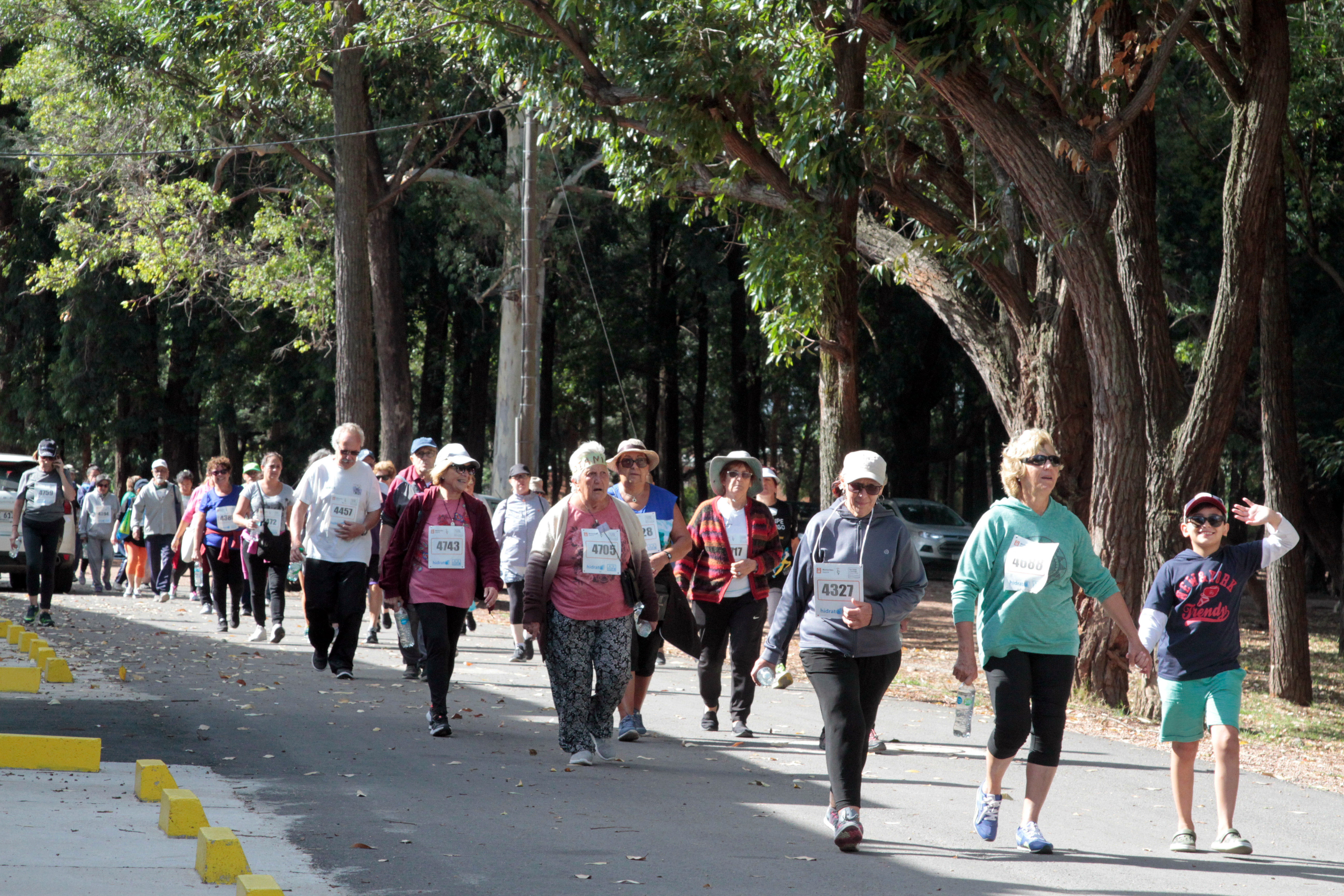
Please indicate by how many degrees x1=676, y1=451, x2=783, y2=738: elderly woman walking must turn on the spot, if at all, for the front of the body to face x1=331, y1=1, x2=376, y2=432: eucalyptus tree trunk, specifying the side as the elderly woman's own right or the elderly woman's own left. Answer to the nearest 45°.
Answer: approximately 135° to the elderly woman's own right

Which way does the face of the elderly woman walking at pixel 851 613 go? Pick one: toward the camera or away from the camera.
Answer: toward the camera

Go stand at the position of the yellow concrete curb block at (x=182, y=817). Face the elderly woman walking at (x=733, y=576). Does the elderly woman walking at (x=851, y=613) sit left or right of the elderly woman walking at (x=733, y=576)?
right

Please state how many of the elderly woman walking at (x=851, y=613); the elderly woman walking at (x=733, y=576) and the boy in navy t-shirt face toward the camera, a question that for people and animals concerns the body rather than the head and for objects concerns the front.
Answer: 3

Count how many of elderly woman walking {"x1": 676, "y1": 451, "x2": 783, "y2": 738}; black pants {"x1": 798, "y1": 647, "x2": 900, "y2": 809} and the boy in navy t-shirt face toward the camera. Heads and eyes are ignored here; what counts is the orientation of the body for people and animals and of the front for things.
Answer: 3

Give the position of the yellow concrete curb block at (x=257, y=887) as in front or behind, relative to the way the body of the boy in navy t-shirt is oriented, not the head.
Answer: in front

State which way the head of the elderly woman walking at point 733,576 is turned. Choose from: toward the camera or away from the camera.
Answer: toward the camera

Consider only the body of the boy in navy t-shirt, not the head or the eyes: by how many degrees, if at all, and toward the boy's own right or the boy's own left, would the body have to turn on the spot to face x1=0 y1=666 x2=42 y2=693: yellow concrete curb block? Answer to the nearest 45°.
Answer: approximately 90° to the boy's own right

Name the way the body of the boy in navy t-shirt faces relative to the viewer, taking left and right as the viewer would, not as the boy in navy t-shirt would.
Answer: facing the viewer

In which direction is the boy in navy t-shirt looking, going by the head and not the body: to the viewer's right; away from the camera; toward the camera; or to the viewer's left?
toward the camera

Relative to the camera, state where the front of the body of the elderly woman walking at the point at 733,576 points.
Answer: toward the camera

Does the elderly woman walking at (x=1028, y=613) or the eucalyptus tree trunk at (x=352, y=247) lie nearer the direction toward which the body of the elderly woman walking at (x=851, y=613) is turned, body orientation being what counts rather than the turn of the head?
the elderly woman walking

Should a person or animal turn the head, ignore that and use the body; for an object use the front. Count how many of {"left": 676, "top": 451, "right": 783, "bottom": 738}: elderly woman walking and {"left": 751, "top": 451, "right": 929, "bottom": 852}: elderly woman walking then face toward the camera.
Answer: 2

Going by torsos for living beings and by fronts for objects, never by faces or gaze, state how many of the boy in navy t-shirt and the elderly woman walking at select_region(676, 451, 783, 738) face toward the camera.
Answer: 2

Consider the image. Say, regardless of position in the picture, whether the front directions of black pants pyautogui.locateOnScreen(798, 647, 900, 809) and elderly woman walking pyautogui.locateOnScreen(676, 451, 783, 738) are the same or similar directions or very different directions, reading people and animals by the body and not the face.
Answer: same or similar directions

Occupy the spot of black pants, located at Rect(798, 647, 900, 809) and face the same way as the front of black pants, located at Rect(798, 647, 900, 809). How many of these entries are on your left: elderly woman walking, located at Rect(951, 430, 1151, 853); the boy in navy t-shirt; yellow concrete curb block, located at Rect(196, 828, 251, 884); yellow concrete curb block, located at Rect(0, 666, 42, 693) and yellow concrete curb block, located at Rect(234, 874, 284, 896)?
2

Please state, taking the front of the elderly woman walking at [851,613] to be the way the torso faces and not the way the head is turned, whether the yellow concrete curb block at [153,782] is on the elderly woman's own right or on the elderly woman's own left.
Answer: on the elderly woman's own right

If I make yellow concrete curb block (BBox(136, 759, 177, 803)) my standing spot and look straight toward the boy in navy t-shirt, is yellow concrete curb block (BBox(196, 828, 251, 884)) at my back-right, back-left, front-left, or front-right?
front-right

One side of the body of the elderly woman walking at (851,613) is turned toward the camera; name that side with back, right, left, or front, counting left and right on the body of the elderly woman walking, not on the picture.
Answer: front

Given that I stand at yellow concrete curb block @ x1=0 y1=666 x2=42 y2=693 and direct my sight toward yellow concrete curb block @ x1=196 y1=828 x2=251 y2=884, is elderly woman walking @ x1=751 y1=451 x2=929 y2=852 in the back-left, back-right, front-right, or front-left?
front-left

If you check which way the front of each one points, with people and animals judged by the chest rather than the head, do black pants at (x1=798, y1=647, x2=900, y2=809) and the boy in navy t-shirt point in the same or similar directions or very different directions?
same or similar directions
